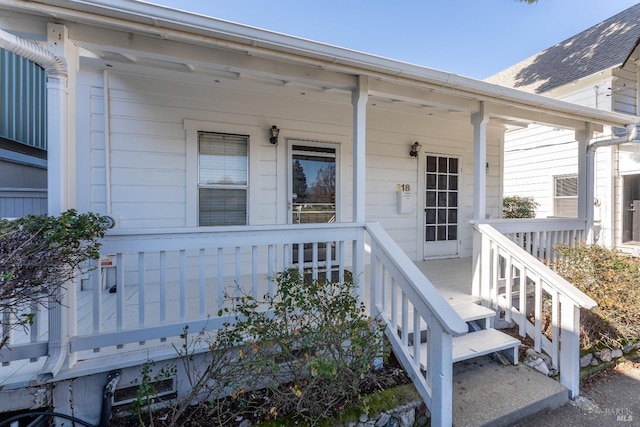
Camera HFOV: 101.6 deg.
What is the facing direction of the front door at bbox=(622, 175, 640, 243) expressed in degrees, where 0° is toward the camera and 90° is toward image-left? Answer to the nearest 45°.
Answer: approximately 315°

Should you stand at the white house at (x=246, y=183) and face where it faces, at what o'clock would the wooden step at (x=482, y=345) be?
The wooden step is roughly at 11 o'clock from the white house.

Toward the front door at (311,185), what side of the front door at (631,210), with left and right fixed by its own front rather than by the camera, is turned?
right

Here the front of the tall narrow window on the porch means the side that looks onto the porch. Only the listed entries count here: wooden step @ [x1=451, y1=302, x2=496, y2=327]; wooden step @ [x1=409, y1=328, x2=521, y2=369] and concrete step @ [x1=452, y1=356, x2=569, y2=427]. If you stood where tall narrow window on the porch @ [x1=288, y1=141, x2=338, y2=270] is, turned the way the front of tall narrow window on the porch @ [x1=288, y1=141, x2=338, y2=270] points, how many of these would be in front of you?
3
